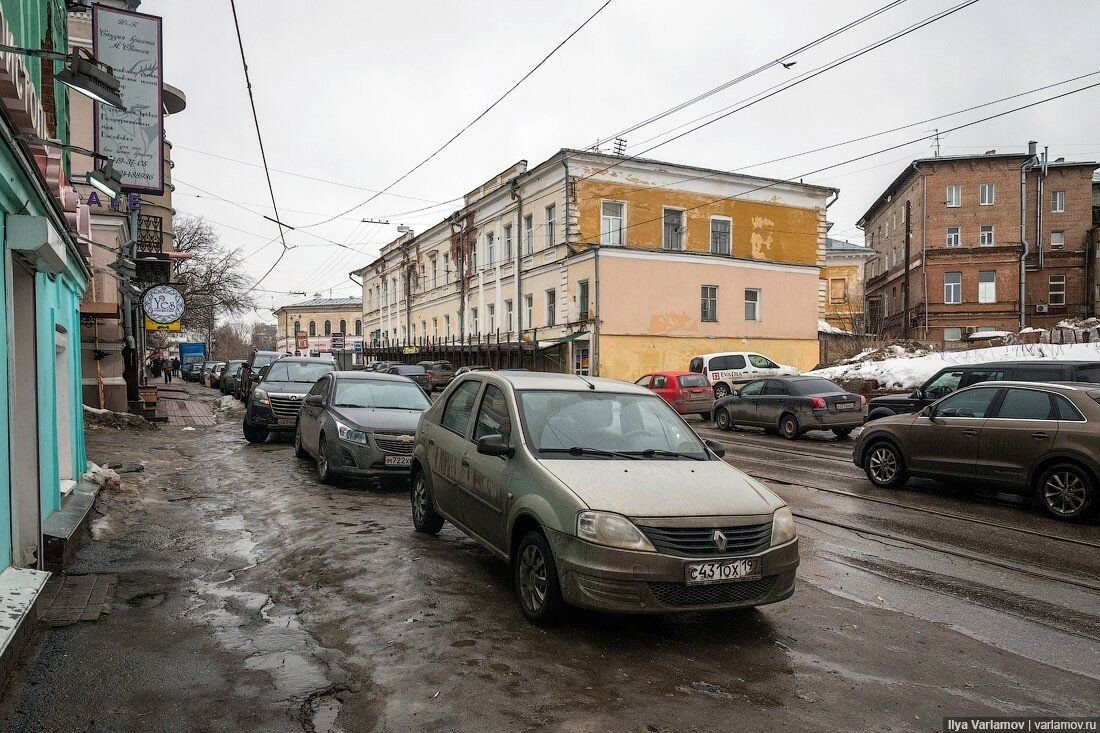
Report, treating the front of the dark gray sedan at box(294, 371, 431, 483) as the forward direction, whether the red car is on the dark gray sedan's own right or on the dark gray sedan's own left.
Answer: on the dark gray sedan's own left

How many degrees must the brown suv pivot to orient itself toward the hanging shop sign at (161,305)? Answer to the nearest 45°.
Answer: approximately 45° to its left

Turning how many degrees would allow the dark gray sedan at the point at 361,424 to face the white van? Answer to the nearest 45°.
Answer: approximately 90° to its left

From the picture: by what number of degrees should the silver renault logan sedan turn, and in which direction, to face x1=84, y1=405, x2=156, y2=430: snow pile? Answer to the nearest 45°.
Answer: approximately 180°

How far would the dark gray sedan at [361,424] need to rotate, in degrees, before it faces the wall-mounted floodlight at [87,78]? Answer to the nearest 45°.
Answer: approximately 90° to its right

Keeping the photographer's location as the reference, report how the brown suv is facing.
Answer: facing away from the viewer and to the left of the viewer

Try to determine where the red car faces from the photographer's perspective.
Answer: facing away from the viewer and to the left of the viewer

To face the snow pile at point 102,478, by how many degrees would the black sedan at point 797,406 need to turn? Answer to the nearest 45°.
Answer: approximately 90° to its left

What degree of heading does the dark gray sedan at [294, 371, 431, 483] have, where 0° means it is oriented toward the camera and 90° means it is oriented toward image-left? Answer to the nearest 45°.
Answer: approximately 315°

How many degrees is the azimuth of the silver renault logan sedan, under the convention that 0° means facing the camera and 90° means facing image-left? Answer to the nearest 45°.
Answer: approximately 315°

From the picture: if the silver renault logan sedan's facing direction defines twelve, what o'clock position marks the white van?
The white van is roughly at 8 o'clock from the silver renault logan sedan.
